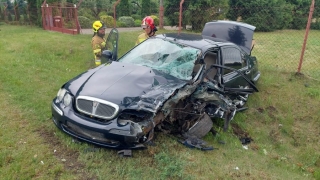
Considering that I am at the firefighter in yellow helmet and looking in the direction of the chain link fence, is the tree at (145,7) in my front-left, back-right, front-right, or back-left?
front-left

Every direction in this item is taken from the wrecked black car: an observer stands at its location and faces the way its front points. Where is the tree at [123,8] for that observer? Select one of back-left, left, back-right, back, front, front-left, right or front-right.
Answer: back-right

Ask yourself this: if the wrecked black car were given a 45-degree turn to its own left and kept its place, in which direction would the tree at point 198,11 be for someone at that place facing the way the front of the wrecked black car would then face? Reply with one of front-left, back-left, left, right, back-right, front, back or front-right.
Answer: back

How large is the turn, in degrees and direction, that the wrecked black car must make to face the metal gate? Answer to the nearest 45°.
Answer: approximately 90° to its right

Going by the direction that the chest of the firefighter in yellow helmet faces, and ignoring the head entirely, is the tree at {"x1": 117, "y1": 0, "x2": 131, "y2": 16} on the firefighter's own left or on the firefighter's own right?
on the firefighter's own left

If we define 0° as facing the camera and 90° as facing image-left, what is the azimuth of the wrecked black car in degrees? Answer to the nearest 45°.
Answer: approximately 45°
